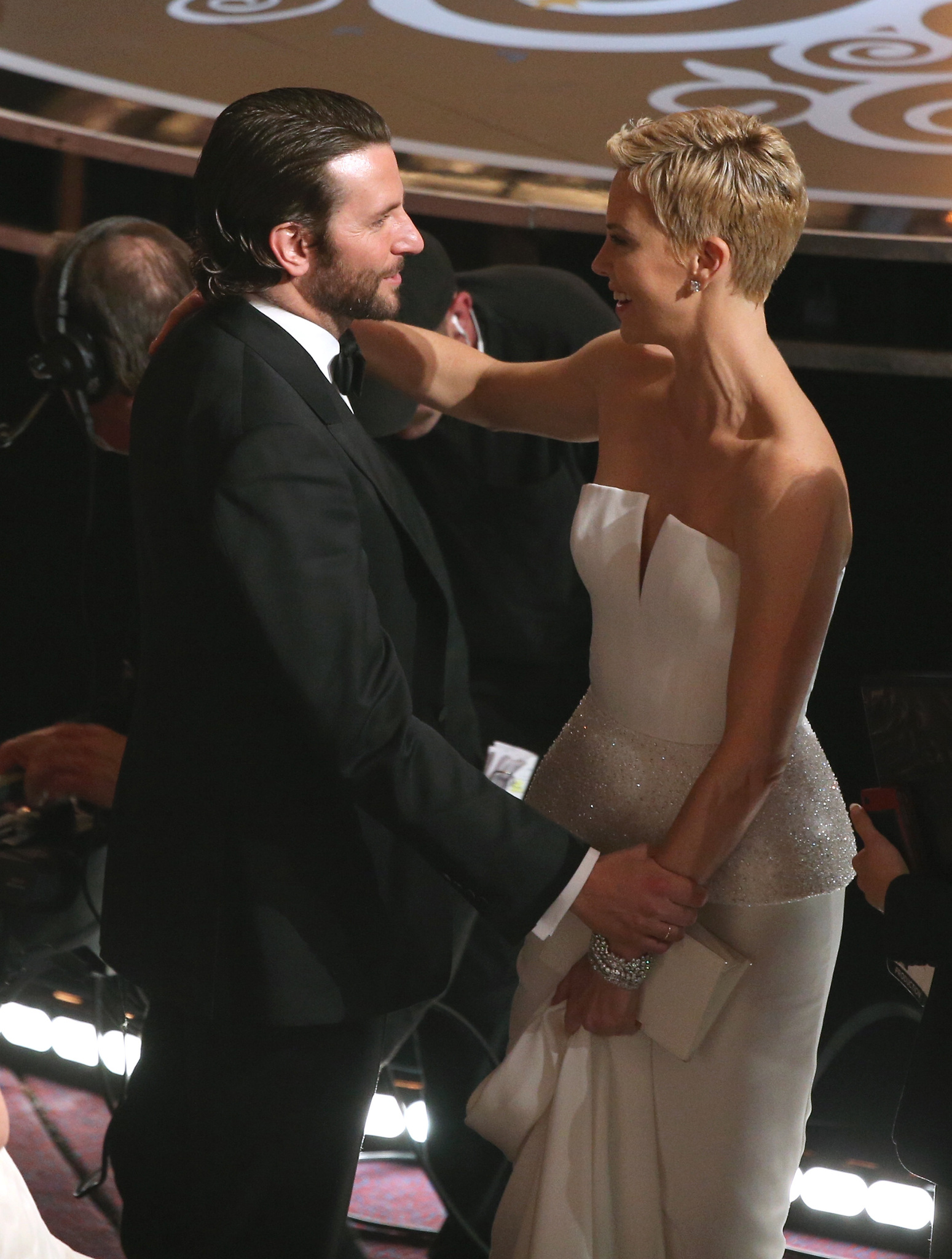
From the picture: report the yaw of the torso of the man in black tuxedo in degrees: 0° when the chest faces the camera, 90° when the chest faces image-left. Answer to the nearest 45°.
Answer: approximately 270°

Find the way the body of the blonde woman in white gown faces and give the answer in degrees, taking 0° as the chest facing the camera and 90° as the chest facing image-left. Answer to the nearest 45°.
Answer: approximately 45°

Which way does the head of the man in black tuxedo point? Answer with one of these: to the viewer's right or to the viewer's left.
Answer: to the viewer's right

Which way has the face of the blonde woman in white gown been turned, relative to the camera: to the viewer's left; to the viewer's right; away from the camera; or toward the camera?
to the viewer's left

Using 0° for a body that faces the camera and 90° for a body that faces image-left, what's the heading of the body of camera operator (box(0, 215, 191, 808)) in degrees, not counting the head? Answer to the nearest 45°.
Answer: approximately 135°
